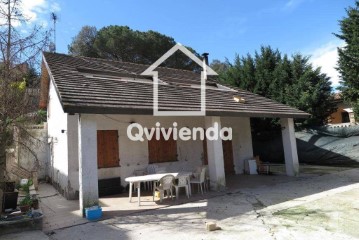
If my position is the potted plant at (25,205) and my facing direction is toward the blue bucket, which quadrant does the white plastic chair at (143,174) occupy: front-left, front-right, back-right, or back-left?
front-left

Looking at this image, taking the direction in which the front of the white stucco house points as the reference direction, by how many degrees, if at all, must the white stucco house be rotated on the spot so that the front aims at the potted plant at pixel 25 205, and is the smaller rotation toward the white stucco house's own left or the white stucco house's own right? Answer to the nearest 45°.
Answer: approximately 90° to the white stucco house's own right

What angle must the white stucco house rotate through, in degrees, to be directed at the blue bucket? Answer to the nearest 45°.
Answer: approximately 45° to its right

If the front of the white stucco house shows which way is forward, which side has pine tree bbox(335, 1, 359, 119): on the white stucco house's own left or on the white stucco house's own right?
on the white stucco house's own left

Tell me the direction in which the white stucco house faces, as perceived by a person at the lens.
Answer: facing the viewer and to the right of the viewer
